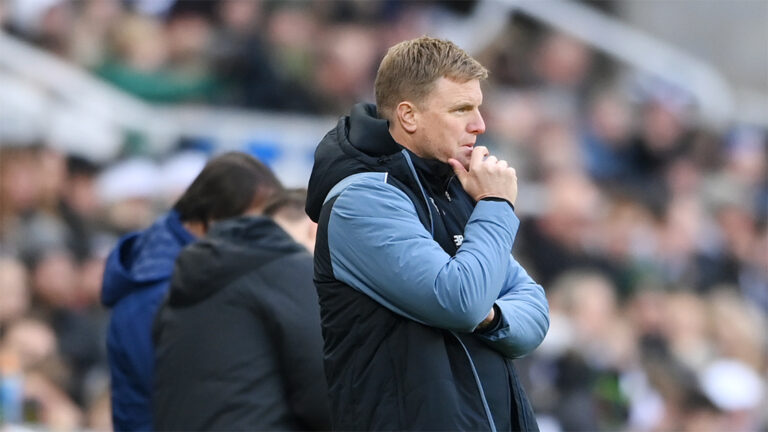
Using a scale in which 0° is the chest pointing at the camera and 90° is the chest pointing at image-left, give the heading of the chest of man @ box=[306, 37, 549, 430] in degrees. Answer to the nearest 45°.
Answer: approximately 270°

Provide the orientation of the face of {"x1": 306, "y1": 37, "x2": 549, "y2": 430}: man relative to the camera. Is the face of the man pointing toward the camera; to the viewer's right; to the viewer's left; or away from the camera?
to the viewer's right
